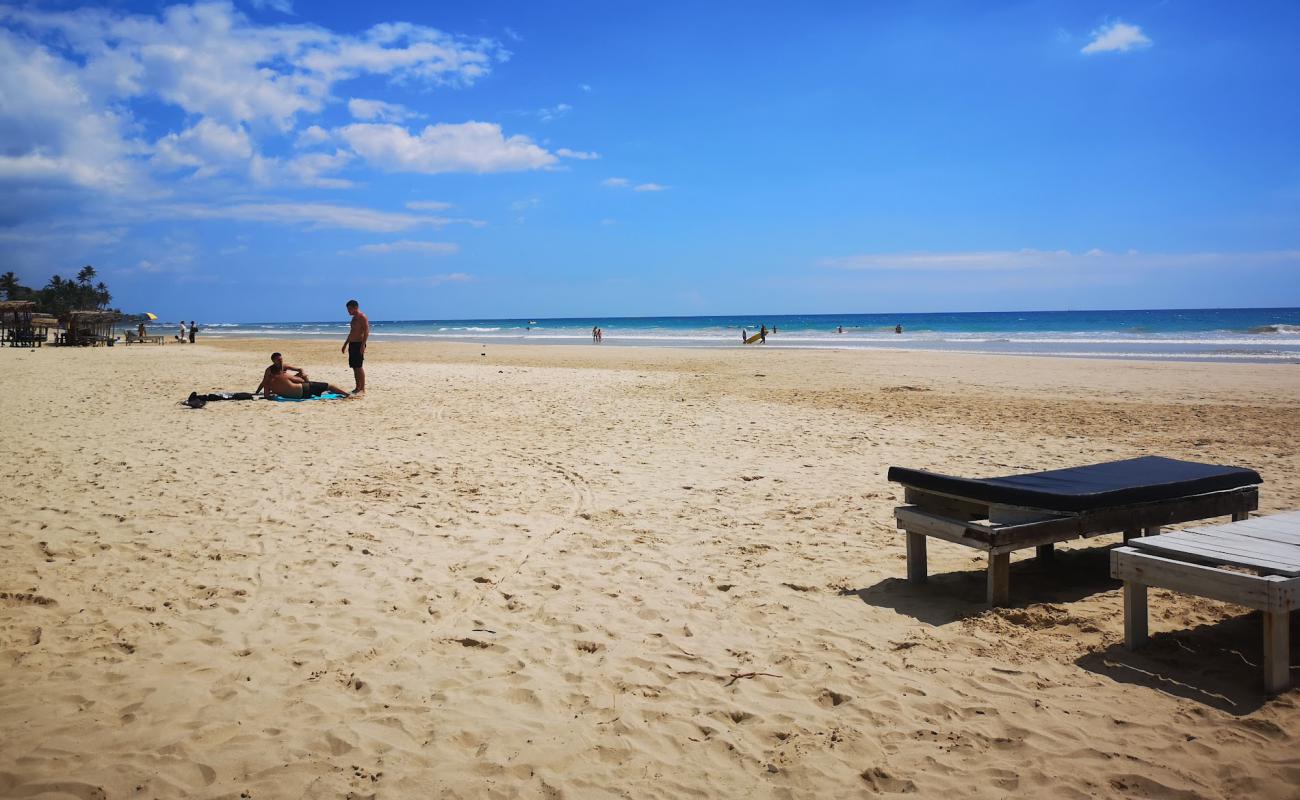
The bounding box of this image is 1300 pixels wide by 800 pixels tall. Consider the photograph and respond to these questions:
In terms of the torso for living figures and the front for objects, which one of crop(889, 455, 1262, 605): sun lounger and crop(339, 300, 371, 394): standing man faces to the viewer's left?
the standing man

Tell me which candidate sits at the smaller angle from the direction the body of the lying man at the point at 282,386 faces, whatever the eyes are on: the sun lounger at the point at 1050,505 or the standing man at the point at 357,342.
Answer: the standing man

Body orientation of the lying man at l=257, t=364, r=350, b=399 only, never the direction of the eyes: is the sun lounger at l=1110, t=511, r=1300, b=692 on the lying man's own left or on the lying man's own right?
on the lying man's own right

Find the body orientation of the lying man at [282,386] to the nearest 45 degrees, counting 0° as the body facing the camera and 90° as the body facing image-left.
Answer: approximately 270°

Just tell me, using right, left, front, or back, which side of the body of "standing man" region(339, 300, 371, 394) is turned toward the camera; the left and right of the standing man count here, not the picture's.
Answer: left

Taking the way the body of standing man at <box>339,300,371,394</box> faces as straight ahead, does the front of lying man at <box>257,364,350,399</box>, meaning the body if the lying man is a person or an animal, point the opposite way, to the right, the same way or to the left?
the opposite way
